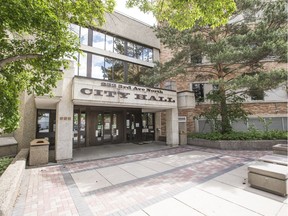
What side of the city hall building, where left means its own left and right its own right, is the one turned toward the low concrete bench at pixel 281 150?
front

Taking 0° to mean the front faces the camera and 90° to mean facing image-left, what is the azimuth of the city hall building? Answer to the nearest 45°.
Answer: approximately 315°

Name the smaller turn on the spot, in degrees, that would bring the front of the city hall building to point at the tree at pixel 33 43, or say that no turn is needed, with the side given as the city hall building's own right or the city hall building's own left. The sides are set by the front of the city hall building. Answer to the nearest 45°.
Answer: approximately 45° to the city hall building's own right
